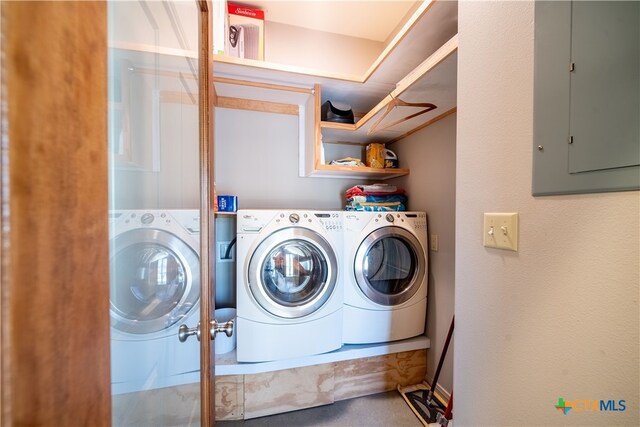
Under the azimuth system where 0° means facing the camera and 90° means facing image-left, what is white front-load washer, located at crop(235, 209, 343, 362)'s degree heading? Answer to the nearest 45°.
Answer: approximately 0°

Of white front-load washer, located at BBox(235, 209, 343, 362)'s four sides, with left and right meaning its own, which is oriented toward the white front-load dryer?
left

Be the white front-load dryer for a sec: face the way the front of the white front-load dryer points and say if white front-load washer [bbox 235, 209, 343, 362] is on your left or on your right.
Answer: on your right

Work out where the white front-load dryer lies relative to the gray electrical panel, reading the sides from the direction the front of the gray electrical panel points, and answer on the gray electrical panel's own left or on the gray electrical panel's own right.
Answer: on the gray electrical panel's own right

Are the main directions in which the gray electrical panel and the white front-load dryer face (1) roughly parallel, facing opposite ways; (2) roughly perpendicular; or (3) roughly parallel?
roughly perpendicular

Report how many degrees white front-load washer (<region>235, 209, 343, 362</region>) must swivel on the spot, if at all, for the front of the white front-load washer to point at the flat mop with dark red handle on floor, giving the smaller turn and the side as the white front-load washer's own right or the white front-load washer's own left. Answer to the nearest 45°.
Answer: approximately 90° to the white front-load washer's own left
